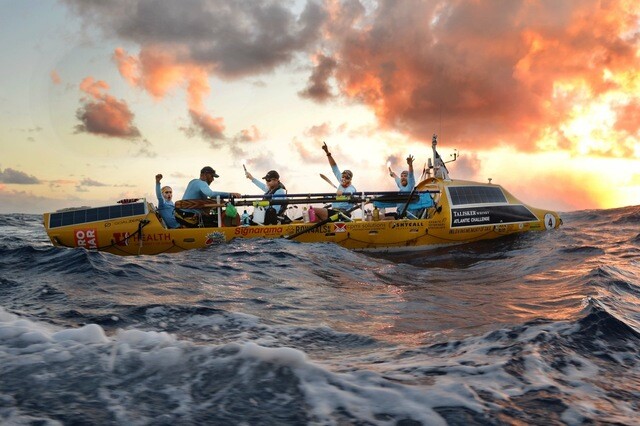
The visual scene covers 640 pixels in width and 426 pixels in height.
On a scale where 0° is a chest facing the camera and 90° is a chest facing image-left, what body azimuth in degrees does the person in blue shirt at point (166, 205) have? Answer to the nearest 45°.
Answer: approximately 315°

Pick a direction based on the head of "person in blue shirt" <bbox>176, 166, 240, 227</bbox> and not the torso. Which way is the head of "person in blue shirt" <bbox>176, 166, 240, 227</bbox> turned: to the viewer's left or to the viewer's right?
to the viewer's right
